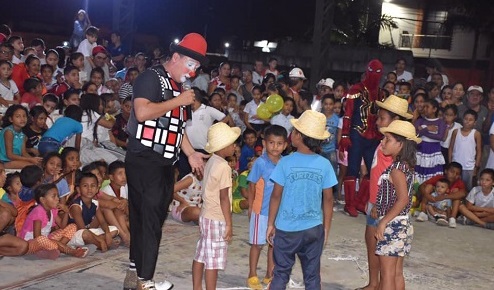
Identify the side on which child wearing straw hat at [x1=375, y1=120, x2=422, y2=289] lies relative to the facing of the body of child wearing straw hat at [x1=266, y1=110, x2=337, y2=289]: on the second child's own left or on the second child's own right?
on the second child's own right

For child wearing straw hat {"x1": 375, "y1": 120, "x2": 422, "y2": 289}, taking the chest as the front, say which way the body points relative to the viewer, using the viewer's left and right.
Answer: facing to the left of the viewer

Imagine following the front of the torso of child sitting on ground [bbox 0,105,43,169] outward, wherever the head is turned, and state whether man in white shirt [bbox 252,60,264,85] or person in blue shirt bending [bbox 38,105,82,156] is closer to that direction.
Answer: the person in blue shirt bending

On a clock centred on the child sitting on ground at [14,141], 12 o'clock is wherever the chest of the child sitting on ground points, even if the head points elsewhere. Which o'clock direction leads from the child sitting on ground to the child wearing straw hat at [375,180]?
The child wearing straw hat is roughly at 12 o'clock from the child sitting on ground.

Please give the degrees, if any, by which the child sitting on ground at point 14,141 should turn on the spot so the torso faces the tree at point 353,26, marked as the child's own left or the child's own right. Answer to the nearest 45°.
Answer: approximately 90° to the child's own left

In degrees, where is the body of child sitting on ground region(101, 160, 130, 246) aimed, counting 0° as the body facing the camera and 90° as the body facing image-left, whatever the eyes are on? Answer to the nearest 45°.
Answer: approximately 315°

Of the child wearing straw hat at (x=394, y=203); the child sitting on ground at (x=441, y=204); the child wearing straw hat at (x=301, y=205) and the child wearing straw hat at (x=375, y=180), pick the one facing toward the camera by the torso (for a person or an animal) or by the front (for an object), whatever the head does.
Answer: the child sitting on ground

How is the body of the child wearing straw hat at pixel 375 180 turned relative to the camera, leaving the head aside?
to the viewer's left

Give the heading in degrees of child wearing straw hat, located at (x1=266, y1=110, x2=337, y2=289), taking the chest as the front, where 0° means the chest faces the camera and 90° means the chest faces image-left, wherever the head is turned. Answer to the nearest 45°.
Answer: approximately 180°

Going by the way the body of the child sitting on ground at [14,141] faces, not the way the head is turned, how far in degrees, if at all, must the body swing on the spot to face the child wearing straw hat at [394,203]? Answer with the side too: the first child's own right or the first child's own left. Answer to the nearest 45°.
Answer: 0° — they already face them
